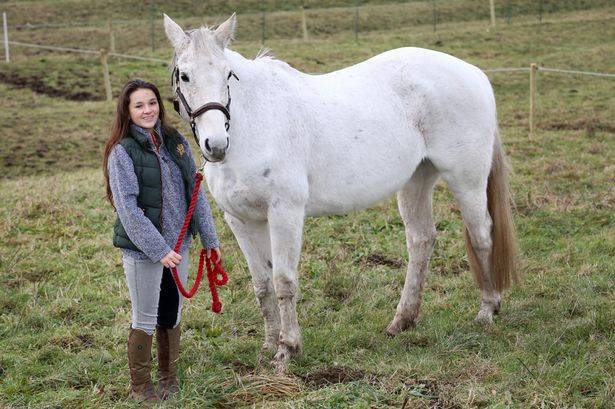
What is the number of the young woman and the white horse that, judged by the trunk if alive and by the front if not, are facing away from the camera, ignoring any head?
0

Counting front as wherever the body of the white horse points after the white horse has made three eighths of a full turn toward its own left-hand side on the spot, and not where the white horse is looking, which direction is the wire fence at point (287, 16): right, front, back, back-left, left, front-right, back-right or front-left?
left

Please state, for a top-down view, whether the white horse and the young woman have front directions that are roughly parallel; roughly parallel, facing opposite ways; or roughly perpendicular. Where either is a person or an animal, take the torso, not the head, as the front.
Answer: roughly perpendicular

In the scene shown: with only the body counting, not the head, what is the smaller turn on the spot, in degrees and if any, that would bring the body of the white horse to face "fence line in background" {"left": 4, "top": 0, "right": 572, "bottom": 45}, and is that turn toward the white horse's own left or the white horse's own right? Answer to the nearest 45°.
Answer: approximately 135° to the white horse's own right

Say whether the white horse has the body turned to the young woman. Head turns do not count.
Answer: yes

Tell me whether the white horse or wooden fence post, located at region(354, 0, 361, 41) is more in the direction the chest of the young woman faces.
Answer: the white horse

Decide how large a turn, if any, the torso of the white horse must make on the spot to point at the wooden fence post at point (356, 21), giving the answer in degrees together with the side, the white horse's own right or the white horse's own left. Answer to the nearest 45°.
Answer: approximately 135° to the white horse's own right

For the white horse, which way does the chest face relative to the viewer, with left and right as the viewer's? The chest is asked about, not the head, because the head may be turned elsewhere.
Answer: facing the viewer and to the left of the viewer

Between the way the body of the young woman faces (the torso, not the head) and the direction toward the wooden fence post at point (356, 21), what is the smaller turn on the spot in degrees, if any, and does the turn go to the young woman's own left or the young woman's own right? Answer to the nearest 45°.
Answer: approximately 135° to the young woman's own left

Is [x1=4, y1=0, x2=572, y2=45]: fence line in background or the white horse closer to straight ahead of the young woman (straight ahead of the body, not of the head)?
the white horse

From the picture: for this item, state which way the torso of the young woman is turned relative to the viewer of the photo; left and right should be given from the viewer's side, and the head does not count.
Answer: facing the viewer and to the right of the viewer
